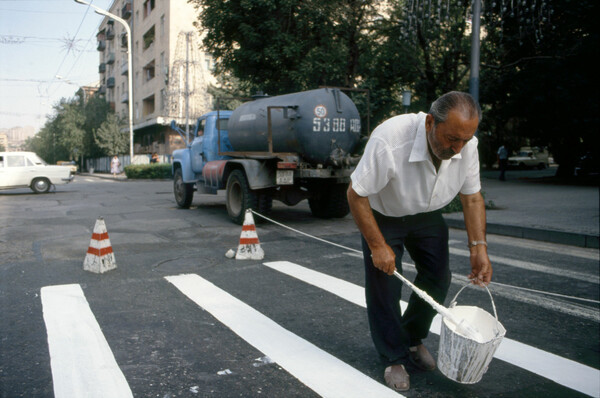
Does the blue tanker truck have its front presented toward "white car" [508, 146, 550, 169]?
no

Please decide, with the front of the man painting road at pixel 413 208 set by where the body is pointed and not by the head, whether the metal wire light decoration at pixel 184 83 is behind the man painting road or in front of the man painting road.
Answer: behind

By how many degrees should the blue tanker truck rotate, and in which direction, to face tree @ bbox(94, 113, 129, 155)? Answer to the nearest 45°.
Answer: approximately 45° to its right

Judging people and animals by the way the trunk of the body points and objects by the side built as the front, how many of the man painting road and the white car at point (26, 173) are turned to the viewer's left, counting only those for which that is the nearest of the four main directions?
1

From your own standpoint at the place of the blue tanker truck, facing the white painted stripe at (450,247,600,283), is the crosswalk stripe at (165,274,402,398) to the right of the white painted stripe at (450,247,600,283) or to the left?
right

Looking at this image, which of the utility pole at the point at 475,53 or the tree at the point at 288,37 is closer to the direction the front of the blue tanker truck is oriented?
the tree

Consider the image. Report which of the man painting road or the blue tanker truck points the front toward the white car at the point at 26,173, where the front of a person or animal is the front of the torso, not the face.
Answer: the blue tanker truck
